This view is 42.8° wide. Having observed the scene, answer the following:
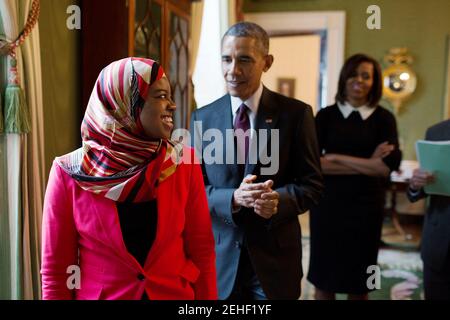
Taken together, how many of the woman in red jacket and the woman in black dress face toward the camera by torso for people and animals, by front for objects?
2

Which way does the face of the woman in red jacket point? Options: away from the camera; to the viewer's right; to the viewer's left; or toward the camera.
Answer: to the viewer's right

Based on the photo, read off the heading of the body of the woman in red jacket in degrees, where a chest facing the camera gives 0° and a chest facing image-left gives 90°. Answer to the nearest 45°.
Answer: approximately 0°

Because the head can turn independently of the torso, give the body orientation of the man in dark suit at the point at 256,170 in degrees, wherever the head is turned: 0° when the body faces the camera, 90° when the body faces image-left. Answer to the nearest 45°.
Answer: approximately 45°
